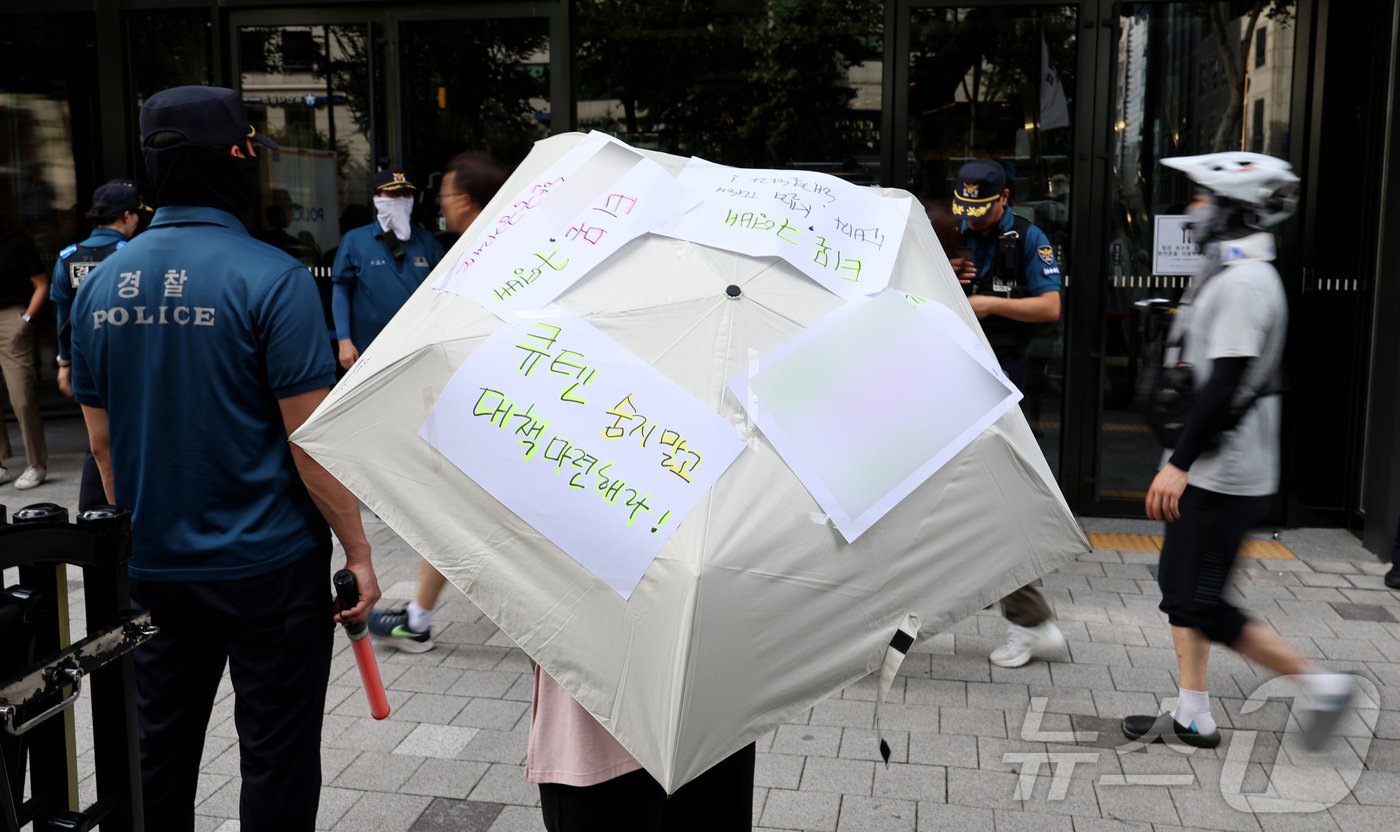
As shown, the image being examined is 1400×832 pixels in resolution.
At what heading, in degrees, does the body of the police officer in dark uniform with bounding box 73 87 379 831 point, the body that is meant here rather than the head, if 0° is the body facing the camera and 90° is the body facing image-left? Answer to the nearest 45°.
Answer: approximately 225°

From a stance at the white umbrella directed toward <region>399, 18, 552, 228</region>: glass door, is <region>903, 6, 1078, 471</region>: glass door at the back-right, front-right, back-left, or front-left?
front-right

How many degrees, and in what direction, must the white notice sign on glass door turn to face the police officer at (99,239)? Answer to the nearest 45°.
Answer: approximately 45° to its right

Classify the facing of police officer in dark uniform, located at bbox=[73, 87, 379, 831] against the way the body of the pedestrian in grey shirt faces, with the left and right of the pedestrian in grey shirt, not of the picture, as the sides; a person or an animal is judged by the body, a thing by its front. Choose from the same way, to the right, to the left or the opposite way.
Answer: to the right

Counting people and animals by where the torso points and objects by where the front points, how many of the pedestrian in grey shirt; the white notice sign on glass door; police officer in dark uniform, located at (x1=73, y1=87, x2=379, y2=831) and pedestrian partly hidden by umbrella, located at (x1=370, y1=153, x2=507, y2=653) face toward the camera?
1

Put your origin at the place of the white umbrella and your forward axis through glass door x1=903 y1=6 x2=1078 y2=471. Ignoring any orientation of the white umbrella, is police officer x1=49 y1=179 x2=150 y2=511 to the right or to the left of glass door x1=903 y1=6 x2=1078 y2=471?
left

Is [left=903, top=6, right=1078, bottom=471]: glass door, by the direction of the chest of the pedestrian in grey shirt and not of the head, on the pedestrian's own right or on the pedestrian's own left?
on the pedestrian's own right

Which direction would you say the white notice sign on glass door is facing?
toward the camera

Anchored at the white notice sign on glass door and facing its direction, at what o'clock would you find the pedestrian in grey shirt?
The pedestrian in grey shirt is roughly at 12 o'clock from the white notice sign on glass door.

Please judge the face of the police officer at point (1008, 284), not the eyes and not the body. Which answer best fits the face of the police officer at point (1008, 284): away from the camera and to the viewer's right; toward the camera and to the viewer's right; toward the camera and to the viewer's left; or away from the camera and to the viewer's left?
toward the camera and to the viewer's left

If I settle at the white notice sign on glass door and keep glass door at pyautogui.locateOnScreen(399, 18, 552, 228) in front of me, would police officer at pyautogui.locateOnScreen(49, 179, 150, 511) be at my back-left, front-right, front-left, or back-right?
front-left

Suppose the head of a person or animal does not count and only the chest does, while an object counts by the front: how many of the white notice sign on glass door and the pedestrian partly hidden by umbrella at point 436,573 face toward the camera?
1

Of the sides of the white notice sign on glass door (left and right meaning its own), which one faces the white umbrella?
front

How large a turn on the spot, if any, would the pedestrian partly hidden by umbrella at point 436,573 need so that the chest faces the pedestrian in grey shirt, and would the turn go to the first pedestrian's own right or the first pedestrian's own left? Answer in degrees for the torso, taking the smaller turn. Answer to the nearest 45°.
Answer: approximately 135° to the first pedestrian's own left

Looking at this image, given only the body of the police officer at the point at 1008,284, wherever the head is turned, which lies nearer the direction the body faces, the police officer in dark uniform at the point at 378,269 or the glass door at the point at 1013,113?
the police officer in dark uniform
